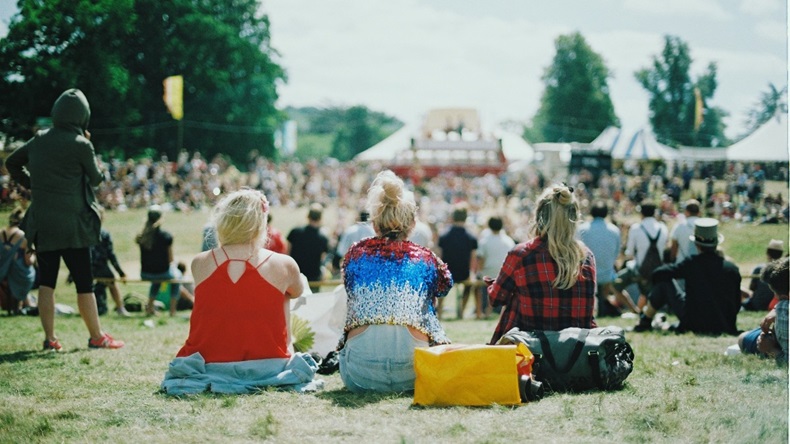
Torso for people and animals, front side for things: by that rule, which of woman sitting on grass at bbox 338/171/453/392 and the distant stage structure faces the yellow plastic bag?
the distant stage structure

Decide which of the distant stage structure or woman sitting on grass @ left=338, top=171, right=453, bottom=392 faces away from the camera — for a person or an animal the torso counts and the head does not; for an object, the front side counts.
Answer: the woman sitting on grass

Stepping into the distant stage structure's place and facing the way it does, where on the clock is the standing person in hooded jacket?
The standing person in hooded jacket is roughly at 12 o'clock from the distant stage structure.

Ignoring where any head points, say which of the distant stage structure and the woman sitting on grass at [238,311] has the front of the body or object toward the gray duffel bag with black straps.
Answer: the distant stage structure

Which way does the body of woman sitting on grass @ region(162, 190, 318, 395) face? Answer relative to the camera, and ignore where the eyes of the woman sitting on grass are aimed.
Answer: away from the camera

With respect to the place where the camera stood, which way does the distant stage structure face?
facing the viewer

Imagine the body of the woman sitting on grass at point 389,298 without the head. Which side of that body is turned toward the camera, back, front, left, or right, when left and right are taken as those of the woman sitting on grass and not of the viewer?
back

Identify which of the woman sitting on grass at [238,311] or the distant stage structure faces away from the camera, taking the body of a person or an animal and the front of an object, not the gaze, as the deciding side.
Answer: the woman sitting on grass

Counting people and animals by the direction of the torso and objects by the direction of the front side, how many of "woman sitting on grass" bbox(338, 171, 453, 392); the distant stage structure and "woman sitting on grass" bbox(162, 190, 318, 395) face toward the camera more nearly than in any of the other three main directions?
1

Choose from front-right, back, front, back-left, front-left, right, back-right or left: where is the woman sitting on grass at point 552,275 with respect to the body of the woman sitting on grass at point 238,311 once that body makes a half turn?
left

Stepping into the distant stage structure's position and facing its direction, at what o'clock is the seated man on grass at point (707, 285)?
The seated man on grass is roughly at 12 o'clock from the distant stage structure.

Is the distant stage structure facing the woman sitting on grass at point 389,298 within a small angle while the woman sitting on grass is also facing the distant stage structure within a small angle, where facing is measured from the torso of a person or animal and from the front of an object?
yes

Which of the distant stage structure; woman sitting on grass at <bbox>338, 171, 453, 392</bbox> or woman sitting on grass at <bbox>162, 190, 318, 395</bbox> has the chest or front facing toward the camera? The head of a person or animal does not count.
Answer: the distant stage structure

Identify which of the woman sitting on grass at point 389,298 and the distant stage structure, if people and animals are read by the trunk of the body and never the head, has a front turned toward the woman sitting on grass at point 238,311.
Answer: the distant stage structure
